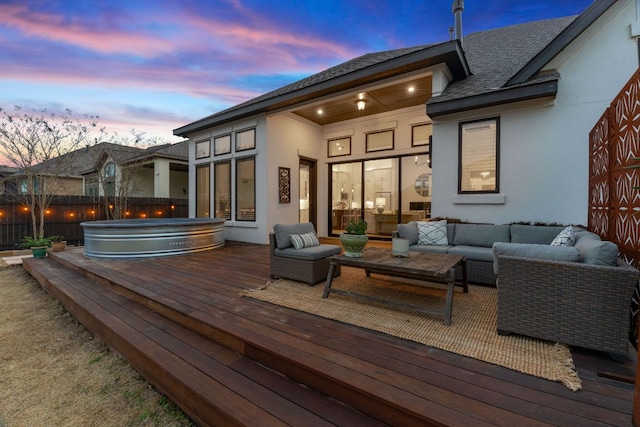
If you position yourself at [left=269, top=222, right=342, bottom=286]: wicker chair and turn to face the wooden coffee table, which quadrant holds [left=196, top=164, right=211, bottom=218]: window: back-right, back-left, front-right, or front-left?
back-left

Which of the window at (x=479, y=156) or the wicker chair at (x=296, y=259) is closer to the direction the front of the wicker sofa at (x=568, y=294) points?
the wicker chair

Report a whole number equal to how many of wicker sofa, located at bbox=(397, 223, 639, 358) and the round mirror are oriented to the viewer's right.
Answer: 0

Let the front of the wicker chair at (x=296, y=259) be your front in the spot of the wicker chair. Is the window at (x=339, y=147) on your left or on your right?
on your left

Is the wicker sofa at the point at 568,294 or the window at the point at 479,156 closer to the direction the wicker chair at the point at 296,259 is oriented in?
the wicker sofa

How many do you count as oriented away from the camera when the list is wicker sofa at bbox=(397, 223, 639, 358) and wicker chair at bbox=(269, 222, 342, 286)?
0

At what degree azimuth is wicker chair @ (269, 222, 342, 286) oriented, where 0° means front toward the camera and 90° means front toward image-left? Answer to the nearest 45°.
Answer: approximately 315°

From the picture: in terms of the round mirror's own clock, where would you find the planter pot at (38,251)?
The planter pot is roughly at 2 o'clock from the round mirror.

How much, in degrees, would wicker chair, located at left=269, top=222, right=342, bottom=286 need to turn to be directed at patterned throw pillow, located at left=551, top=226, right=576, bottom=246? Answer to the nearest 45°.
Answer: approximately 45° to its left

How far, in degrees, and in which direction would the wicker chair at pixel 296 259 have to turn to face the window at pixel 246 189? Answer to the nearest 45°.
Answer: approximately 135° to its left

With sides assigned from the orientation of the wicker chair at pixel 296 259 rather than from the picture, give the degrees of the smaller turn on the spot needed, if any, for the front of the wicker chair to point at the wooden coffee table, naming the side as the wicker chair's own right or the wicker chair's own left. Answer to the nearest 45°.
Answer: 0° — it already faces it

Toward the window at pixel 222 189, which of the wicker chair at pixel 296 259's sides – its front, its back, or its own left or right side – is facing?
back

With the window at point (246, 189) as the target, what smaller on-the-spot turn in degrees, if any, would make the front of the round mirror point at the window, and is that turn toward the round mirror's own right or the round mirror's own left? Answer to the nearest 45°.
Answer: approximately 90° to the round mirror's own right

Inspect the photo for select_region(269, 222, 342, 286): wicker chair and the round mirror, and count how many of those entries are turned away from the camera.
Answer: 0

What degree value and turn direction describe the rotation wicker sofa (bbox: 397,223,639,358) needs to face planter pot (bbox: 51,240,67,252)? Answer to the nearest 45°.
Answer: approximately 45° to its right

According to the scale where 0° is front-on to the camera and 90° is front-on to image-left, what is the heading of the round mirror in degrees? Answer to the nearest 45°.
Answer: approximately 0°

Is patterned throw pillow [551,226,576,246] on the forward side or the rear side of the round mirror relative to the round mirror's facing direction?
on the forward side

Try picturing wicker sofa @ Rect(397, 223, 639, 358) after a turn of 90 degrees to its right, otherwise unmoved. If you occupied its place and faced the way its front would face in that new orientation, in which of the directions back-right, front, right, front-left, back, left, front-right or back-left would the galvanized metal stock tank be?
front-left

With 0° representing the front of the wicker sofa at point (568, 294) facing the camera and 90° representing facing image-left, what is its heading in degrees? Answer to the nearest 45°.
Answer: approximately 45°
